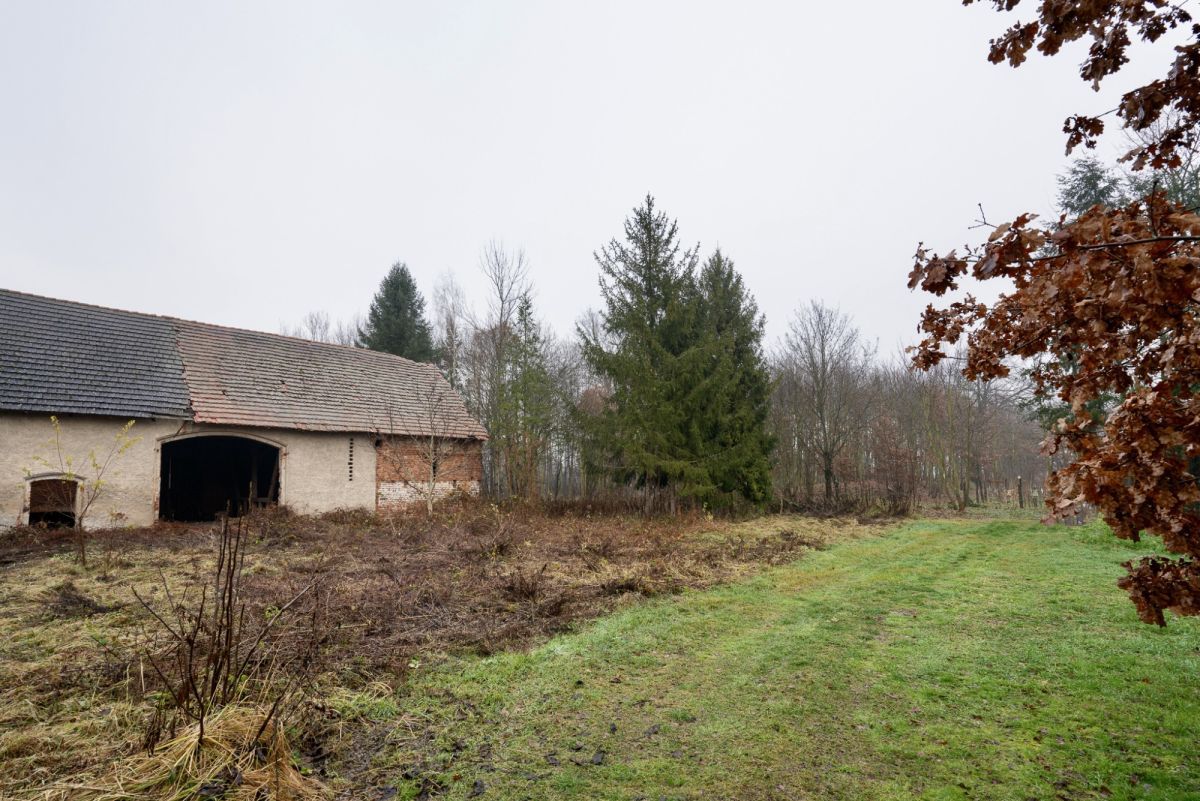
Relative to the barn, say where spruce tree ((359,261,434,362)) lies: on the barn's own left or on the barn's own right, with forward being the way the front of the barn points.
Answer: on the barn's own left

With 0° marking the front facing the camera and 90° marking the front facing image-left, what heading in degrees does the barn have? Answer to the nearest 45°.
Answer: approximately 315°
